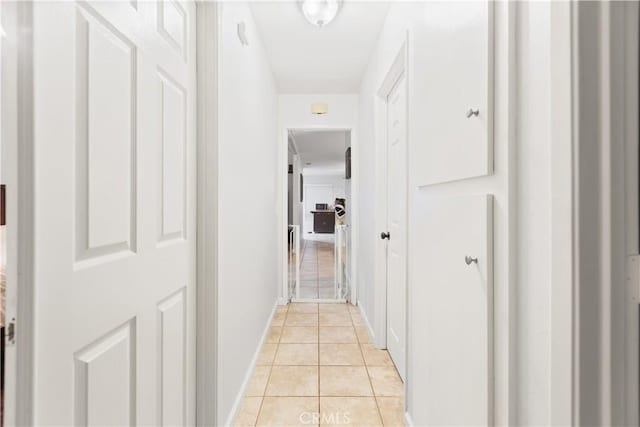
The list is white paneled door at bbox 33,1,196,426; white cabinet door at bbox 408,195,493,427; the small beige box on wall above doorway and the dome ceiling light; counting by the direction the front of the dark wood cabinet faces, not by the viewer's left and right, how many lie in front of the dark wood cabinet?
4

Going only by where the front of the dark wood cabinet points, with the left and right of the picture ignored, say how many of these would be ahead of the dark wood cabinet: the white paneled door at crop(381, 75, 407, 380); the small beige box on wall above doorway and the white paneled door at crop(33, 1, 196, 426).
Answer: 3

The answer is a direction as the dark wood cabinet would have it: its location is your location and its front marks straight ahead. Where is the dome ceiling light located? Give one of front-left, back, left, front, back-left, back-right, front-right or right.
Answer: front

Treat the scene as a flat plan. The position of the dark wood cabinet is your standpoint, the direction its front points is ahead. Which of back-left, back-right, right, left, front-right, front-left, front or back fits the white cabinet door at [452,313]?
front

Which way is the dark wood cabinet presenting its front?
toward the camera

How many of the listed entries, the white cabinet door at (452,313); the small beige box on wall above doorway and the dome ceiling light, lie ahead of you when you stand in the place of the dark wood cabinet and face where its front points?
3

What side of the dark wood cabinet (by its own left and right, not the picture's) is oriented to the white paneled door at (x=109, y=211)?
front

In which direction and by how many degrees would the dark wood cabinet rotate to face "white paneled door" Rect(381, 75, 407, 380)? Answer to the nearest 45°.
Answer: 0° — it already faces it

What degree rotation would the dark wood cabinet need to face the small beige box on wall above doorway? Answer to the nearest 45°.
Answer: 0° — it already faces it

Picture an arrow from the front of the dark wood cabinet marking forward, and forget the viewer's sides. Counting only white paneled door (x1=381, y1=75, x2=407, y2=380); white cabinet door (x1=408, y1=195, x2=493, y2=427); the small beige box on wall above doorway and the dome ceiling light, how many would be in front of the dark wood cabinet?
4
